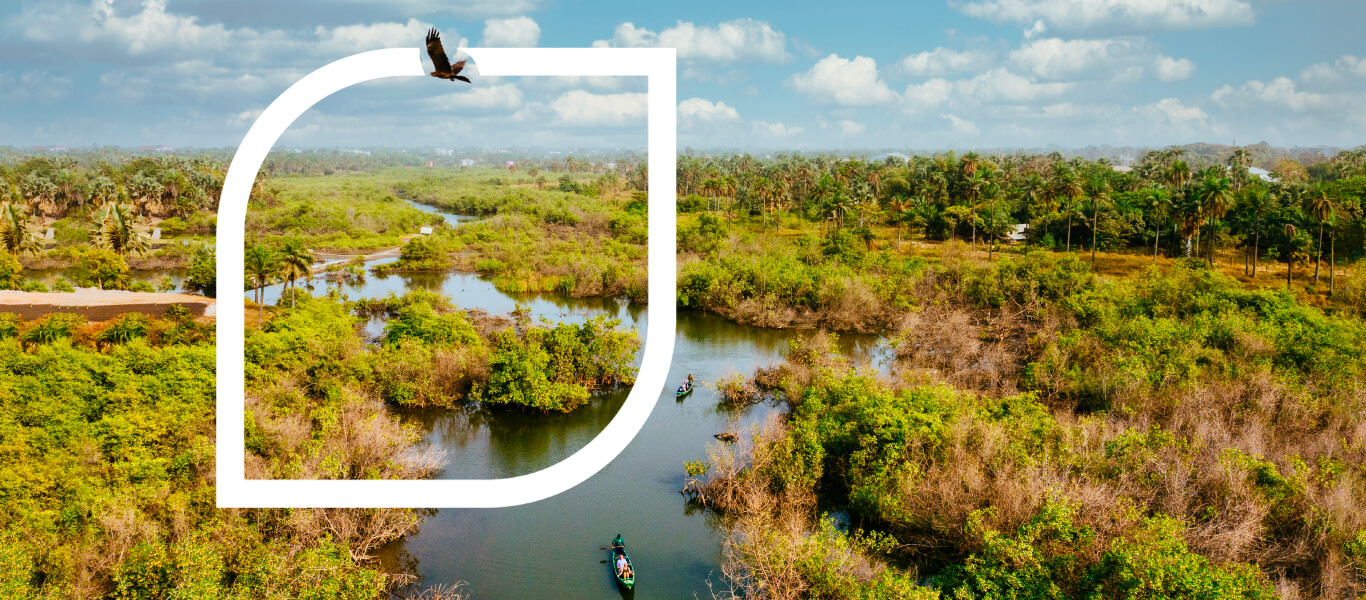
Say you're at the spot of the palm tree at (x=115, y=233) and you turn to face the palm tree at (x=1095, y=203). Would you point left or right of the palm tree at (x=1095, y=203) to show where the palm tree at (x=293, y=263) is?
right

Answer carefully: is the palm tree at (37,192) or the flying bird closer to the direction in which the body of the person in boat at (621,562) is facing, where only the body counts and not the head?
the flying bird

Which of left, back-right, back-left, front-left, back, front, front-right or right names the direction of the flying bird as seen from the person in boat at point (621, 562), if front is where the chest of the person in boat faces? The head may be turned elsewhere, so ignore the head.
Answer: front

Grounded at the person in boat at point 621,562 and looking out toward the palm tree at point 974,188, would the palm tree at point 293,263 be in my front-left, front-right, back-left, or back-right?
front-left

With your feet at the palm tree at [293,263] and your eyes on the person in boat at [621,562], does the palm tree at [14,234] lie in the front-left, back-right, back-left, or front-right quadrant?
back-right
